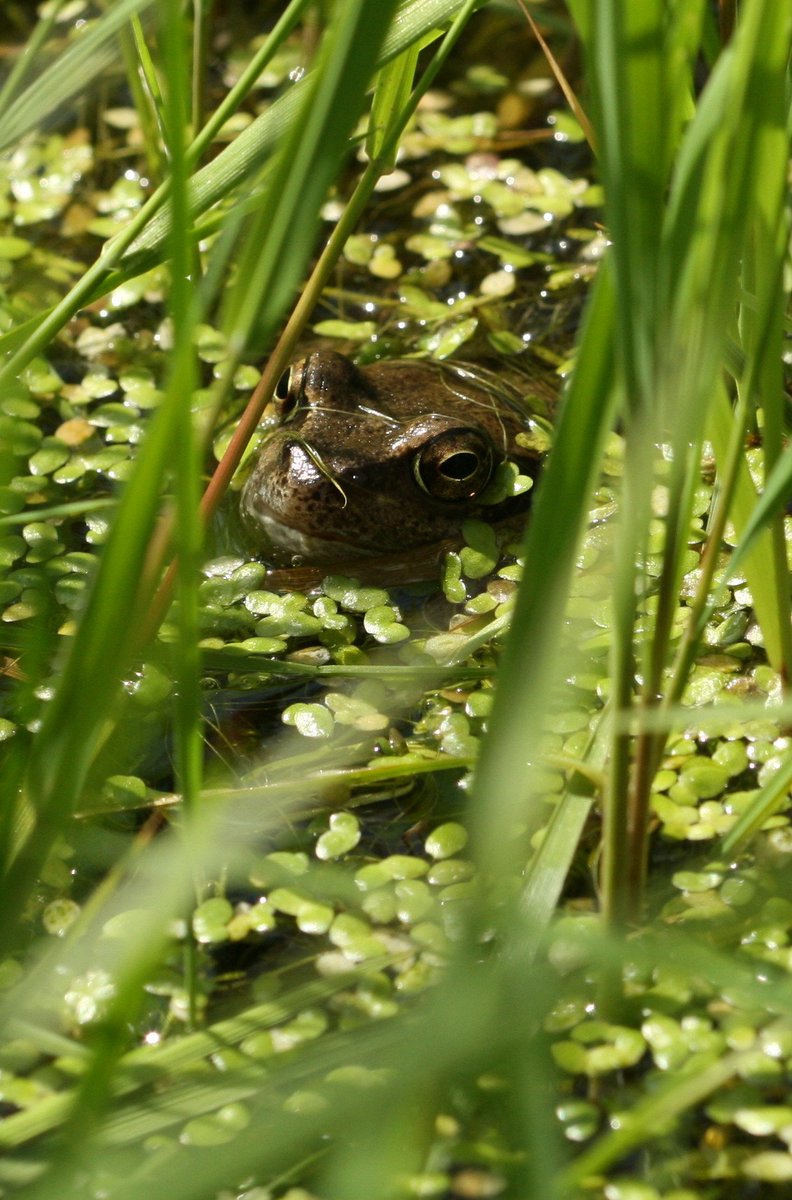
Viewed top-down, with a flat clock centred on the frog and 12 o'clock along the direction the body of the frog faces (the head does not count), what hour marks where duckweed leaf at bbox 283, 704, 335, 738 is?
The duckweed leaf is roughly at 11 o'clock from the frog.

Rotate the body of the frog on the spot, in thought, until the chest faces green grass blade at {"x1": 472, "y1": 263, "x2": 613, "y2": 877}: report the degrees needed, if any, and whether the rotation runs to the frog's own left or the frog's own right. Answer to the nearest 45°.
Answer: approximately 45° to the frog's own left

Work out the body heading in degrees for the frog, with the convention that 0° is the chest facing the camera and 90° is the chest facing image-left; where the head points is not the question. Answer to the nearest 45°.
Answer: approximately 45°
